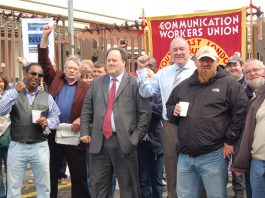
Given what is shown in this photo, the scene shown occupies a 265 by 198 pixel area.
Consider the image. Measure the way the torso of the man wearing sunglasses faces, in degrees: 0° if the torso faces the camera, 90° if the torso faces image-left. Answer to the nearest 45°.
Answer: approximately 0°

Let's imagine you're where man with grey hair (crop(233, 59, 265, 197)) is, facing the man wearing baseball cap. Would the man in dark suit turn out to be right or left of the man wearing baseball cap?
right

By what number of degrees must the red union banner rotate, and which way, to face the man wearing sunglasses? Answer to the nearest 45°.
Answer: approximately 45° to its right

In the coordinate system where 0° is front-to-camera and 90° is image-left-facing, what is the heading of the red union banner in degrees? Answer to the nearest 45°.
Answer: approximately 0°

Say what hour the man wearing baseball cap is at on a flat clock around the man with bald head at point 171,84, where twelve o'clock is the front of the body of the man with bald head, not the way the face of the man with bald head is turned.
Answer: The man wearing baseball cap is roughly at 11 o'clock from the man with bald head.

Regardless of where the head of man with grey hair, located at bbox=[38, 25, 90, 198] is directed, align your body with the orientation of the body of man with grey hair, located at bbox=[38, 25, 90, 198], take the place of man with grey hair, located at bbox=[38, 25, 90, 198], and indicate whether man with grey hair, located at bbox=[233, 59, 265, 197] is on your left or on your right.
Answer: on your left

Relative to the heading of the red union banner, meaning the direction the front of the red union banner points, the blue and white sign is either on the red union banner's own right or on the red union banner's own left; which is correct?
on the red union banner's own right

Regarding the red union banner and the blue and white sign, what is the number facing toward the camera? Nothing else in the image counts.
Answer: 2
